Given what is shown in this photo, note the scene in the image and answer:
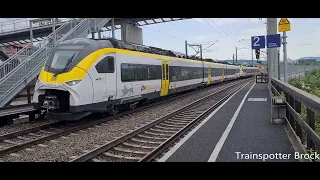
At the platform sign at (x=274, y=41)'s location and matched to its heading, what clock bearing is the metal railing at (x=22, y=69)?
The metal railing is roughly at 2 o'clock from the platform sign.

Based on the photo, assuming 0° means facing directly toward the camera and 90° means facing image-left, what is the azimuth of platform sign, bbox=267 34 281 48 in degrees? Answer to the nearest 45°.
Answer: approximately 0°

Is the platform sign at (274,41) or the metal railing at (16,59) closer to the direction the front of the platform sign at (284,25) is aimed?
the metal railing

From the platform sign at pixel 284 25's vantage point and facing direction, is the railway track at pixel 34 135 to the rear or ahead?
ahead

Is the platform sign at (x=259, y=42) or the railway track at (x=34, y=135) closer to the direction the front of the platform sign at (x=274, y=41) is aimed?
the railway track

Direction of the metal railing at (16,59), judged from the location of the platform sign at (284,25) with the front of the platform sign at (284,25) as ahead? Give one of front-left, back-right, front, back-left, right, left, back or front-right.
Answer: right

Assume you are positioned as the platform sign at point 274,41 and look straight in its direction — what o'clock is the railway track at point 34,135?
The railway track is roughly at 1 o'clock from the platform sign.

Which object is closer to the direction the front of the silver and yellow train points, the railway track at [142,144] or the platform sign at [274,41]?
the railway track

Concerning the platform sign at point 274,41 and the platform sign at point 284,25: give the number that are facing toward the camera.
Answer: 2
